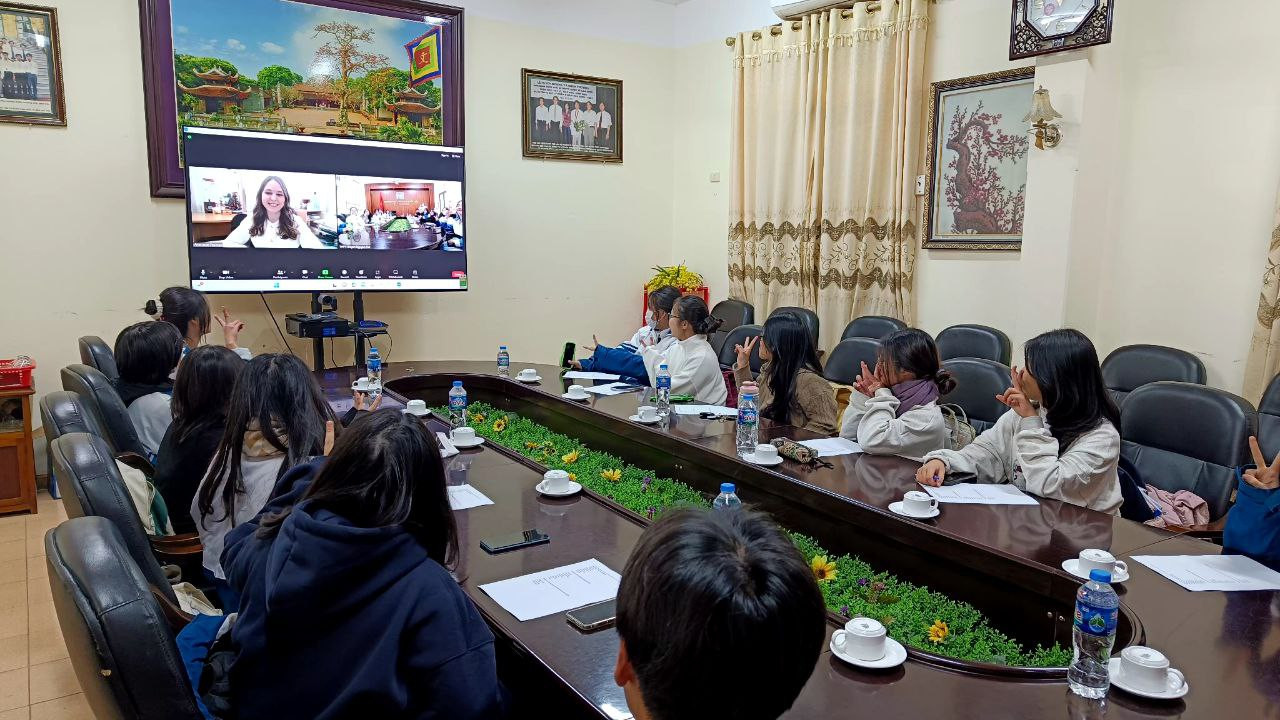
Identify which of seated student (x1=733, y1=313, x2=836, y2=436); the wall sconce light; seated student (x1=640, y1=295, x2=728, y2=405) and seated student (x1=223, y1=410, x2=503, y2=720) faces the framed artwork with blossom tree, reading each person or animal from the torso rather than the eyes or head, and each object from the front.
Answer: seated student (x1=223, y1=410, x2=503, y2=720)

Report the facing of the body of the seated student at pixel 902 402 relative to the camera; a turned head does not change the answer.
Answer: to the viewer's left

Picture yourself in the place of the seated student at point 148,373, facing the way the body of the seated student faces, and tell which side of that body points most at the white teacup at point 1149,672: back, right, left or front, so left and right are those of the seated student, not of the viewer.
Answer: right

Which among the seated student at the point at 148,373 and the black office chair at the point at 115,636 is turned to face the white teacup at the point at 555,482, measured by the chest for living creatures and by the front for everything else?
the black office chair

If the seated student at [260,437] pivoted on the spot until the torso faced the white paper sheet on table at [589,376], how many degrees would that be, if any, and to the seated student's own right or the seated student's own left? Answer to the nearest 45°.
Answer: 0° — they already face it

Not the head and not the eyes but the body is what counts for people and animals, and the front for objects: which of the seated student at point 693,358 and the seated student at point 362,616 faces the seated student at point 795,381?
the seated student at point 362,616

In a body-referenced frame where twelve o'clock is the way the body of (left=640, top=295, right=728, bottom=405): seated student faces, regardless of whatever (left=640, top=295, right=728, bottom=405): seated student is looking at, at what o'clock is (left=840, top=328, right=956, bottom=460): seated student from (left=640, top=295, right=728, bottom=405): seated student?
(left=840, top=328, right=956, bottom=460): seated student is roughly at 8 o'clock from (left=640, top=295, right=728, bottom=405): seated student.

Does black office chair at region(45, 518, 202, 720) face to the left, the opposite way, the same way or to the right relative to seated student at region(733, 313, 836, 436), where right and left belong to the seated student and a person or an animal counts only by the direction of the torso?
to the right

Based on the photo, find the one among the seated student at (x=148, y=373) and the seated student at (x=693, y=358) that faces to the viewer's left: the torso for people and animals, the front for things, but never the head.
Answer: the seated student at (x=693, y=358)

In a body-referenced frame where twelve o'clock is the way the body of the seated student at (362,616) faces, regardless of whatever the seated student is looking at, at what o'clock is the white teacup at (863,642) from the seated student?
The white teacup is roughly at 2 o'clock from the seated student.

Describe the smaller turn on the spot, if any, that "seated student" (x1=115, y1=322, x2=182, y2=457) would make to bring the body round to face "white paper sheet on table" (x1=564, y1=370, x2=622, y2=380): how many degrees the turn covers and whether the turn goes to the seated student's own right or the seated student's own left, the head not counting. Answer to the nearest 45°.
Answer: approximately 45° to the seated student's own right

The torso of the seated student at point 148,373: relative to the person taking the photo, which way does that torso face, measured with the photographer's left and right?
facing away from the viewer and to the right of the viewer

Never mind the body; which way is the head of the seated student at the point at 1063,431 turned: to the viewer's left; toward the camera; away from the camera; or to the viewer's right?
to the viewer's left

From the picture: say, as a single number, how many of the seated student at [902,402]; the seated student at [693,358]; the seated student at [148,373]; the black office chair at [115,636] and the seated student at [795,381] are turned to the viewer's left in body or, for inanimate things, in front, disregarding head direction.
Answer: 3

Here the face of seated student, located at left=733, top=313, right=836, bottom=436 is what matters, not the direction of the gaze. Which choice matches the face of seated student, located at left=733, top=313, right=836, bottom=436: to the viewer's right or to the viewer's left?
to the viewer's left
